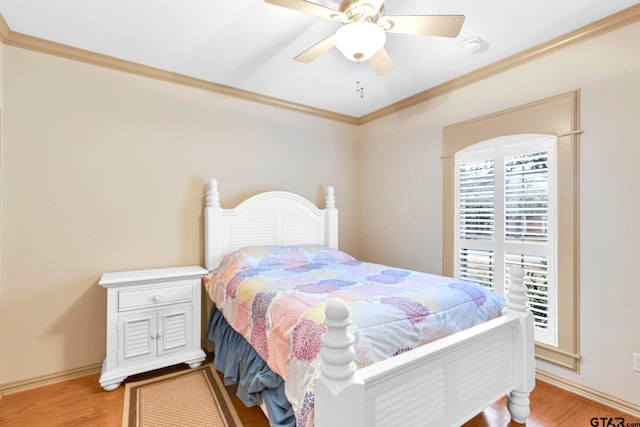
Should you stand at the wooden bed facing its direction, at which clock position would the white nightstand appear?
The white nightstand is roughly at 5 o'clock from the wooden bed.

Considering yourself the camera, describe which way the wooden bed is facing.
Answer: facing the viewer and to the right of the viewer
